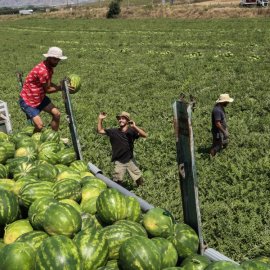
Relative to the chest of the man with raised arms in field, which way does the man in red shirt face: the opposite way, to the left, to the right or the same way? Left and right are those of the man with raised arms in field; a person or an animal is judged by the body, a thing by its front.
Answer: to the left

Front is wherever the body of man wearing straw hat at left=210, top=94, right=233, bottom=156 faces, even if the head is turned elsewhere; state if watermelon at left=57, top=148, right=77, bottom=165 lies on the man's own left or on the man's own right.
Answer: on the man's own right

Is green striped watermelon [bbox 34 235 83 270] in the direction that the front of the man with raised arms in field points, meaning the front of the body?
yes

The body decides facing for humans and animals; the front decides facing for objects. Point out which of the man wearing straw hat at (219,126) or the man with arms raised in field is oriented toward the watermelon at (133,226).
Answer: the man with arms raised in field

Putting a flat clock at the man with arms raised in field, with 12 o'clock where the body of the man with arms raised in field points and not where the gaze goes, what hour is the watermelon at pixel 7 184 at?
The watermelon is roughly at 1 o'clock from the man with arms raised in field.

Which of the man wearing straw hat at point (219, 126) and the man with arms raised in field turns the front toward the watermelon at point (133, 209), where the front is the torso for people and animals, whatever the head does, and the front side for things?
the man with arms raised in field

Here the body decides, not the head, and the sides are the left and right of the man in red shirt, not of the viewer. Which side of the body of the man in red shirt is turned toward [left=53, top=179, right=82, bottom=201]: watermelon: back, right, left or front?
right

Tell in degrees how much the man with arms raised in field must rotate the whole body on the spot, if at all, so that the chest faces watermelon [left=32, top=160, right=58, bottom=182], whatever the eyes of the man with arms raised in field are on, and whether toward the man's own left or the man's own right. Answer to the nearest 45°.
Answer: approximately 45° to the man's own right

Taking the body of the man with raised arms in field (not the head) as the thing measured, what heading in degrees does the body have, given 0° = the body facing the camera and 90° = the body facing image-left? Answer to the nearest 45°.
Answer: approximately 0°

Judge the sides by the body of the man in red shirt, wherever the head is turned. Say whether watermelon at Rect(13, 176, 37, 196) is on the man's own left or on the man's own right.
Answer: on the man's own right

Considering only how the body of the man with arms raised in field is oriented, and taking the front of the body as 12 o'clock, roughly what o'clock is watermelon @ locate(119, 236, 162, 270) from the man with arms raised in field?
The watermelon is roughly at 12 o'clock from the man with arms raised in field.

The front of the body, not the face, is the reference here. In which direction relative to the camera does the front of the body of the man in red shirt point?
to the viewer's right
